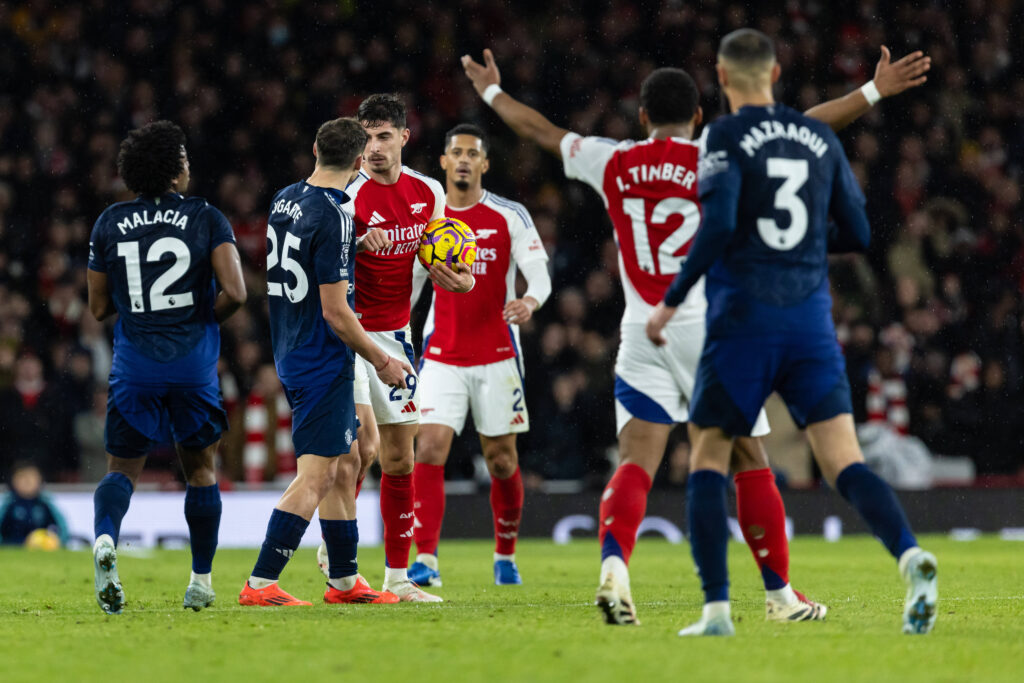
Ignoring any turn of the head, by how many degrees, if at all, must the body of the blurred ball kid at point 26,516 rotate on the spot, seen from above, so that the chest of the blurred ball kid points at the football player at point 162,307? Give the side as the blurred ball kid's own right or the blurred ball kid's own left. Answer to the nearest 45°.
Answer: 0° — they already face them

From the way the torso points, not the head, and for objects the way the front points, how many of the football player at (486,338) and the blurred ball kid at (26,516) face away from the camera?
0

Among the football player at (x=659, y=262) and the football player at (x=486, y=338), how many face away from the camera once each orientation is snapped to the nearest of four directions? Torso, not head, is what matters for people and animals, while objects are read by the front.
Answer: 1

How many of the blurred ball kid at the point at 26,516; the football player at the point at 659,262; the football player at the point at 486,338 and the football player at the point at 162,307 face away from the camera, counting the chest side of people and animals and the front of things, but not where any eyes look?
2

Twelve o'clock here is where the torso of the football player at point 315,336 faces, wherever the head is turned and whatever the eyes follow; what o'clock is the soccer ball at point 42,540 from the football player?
The soccer ball is roughly at 10 o'clock from the football player.

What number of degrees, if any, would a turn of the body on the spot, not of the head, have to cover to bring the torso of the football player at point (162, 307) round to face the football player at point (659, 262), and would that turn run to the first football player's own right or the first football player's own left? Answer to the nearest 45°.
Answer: approximately 135° to the first football player's own right

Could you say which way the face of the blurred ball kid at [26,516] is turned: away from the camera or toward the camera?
toward the camera

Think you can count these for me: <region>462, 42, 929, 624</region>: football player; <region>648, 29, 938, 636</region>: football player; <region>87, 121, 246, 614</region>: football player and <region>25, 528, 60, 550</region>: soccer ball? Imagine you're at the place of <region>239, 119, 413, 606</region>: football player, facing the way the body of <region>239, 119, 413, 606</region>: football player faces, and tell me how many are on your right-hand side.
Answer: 2

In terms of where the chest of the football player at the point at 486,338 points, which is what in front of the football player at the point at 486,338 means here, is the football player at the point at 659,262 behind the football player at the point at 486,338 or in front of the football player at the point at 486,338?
in front

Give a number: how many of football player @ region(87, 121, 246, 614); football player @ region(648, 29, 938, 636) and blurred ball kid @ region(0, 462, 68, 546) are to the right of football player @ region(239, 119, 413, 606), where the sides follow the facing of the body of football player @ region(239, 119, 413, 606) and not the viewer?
1

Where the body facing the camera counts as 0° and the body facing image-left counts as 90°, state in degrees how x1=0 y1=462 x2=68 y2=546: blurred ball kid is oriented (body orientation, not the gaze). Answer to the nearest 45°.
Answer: approximately 0°

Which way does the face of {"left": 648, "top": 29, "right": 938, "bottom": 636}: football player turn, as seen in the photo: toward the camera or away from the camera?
away from the camera

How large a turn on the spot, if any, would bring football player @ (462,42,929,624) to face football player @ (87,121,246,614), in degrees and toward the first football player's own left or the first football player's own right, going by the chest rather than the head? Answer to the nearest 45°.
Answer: approximately 90° to the first football player's own left

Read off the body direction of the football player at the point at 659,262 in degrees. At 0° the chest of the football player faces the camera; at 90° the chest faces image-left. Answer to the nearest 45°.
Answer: approximately 180°

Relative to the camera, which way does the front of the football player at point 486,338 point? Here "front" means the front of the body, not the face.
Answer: toward the camera

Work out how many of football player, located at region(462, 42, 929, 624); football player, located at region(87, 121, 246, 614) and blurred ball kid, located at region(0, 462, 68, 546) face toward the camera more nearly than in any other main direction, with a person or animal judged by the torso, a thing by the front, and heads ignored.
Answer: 1

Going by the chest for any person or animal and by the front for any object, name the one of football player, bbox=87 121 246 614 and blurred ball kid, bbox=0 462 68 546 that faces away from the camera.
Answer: the football player
